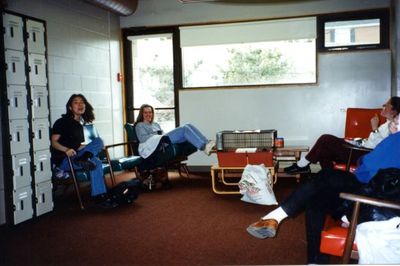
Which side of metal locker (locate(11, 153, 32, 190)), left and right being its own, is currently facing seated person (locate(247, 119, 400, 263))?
front

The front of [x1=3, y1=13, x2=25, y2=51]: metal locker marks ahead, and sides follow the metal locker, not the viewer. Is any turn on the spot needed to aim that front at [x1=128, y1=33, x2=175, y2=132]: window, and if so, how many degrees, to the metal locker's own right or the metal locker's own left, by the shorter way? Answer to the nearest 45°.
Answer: approximately 90° to the metal locker's own left

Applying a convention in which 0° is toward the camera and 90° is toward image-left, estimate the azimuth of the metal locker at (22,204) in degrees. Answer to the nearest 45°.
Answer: approximately 315°

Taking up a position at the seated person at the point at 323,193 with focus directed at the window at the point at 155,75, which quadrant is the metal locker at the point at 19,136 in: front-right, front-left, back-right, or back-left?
front-left

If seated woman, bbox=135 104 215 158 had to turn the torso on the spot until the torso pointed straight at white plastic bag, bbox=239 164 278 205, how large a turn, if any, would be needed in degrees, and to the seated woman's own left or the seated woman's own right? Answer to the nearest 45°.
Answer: approximately 45° to the seated woman's own right

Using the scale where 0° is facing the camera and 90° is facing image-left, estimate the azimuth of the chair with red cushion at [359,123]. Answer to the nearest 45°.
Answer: approximately 45°

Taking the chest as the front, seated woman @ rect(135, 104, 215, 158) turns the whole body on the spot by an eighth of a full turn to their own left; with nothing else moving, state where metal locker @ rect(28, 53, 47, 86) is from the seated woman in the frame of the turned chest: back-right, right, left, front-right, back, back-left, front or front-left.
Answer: back

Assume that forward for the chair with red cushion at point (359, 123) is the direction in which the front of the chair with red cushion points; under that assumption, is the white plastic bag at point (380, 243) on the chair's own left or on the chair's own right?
on the chair's own left

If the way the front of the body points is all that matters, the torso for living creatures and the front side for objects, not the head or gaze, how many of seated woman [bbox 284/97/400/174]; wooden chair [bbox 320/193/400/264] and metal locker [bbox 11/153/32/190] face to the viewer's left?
2

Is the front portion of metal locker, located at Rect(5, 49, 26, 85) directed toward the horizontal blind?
no

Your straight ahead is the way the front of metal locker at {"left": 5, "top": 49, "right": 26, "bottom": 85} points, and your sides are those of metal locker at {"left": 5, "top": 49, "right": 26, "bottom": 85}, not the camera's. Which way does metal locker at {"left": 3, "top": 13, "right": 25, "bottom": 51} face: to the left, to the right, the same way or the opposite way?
the same way

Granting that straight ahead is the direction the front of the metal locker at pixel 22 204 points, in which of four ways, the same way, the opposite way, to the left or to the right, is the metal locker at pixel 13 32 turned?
the same way

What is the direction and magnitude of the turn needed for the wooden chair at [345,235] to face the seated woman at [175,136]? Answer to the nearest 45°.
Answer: approximately 45° to its right

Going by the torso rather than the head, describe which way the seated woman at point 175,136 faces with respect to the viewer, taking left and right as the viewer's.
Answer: facing to the right of the viewer

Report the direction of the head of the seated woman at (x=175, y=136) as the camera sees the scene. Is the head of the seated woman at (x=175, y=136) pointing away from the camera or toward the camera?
toward the camera

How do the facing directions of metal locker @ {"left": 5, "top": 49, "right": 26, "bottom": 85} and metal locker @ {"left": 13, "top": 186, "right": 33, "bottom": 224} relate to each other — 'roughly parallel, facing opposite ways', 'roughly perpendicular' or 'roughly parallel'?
roughly parallel

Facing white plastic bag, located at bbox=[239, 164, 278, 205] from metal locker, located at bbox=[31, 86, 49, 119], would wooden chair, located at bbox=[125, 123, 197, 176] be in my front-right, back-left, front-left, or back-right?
front-left

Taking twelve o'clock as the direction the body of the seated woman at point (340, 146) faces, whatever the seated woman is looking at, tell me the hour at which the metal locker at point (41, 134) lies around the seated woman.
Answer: The metal locker is roughly at 11 o'clock from the seated woman.

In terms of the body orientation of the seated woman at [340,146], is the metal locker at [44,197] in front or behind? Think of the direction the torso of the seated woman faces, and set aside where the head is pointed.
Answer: in front

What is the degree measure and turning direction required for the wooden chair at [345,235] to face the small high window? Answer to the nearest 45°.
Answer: approximately 90° to its right

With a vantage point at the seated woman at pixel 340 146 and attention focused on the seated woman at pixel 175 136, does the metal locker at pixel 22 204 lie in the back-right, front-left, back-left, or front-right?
front-left
